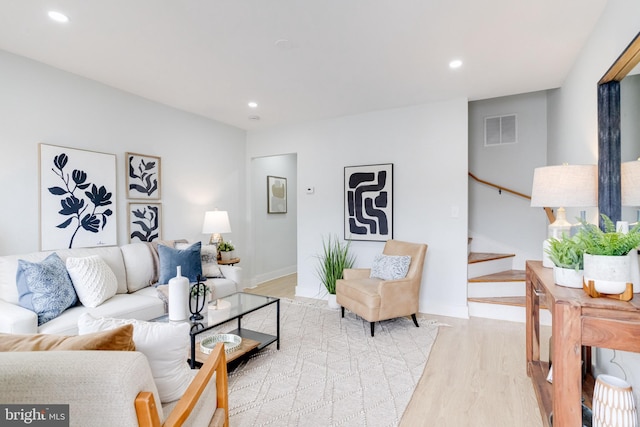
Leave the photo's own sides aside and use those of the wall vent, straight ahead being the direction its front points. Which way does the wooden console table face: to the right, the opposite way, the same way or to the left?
to the right

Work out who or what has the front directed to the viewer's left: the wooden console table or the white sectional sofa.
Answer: the wooden console table

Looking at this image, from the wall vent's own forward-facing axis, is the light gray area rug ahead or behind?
ahead

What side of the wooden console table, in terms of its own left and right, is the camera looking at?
left

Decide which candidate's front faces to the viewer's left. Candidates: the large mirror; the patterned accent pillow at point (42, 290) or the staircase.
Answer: the large mirror

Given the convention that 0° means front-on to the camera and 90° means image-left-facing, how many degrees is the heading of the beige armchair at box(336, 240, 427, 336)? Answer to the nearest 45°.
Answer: approximately 45°

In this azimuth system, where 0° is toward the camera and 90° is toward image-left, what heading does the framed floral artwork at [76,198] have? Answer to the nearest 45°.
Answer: approximately 315°

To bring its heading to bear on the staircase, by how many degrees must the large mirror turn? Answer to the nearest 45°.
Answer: approximately 45° to its right

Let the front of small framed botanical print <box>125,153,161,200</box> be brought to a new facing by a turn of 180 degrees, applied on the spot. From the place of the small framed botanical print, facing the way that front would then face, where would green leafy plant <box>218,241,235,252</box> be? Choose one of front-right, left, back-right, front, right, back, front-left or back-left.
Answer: back-right

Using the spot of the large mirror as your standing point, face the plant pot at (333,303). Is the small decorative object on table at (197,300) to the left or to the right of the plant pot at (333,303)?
left

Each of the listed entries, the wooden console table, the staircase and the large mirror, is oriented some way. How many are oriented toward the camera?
1

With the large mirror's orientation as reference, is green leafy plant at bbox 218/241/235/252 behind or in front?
in front

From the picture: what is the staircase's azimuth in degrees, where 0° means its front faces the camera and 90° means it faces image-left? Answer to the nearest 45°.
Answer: approximately 0°
